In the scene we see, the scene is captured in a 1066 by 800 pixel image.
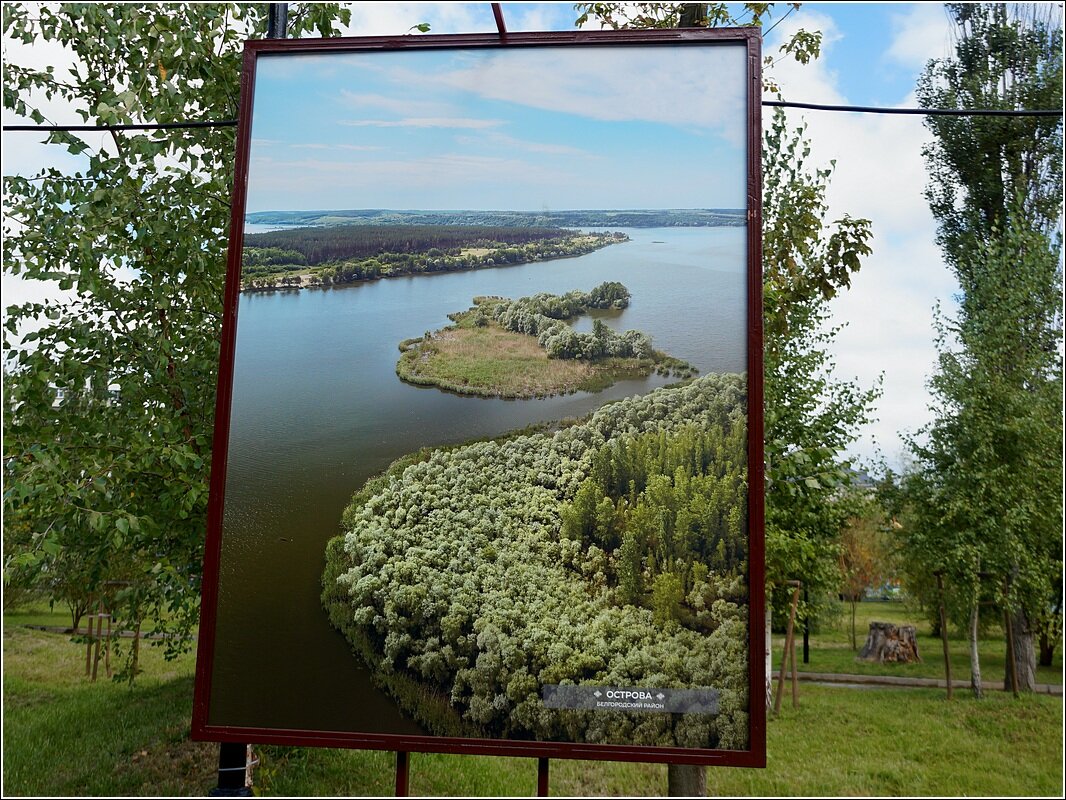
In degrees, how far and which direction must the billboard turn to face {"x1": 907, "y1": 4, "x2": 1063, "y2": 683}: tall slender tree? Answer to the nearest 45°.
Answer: approximately 135° to its left

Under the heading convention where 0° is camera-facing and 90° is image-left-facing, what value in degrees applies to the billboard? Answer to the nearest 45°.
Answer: approximately 0°

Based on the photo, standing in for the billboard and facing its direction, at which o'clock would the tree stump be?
The tree stump is roughly at 7 o'clock from the billboard.

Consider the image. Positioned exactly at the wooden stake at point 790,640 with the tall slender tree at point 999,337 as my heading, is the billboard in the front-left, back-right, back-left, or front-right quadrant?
back-right

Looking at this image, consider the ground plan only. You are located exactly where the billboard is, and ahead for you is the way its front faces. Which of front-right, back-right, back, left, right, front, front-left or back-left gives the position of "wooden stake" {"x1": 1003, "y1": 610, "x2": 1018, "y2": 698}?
back-left

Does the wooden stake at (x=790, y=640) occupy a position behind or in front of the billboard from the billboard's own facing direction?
behind
